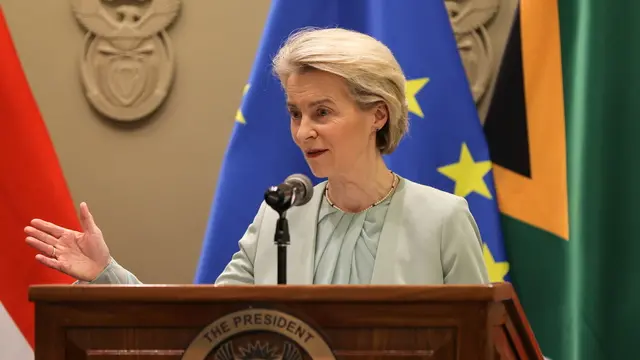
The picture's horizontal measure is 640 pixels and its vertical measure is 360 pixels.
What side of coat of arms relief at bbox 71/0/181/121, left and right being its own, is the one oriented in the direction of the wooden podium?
front

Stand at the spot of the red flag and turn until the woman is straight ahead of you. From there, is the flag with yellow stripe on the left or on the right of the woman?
left

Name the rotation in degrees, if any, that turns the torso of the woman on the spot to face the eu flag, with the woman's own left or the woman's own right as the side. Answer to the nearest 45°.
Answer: approximately 135° to the woman's own right

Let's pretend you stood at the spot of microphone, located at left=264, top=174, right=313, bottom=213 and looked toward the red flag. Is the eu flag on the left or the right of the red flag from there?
right

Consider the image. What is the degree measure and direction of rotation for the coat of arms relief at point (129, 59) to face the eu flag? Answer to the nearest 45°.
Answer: approximately 45° to its left

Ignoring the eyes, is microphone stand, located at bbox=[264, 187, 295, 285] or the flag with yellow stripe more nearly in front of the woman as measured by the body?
the microphone stand

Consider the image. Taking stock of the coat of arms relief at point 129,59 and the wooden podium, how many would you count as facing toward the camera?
2

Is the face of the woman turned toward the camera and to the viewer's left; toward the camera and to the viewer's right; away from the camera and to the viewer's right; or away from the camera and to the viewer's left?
toward the camera and to the viewer's left
